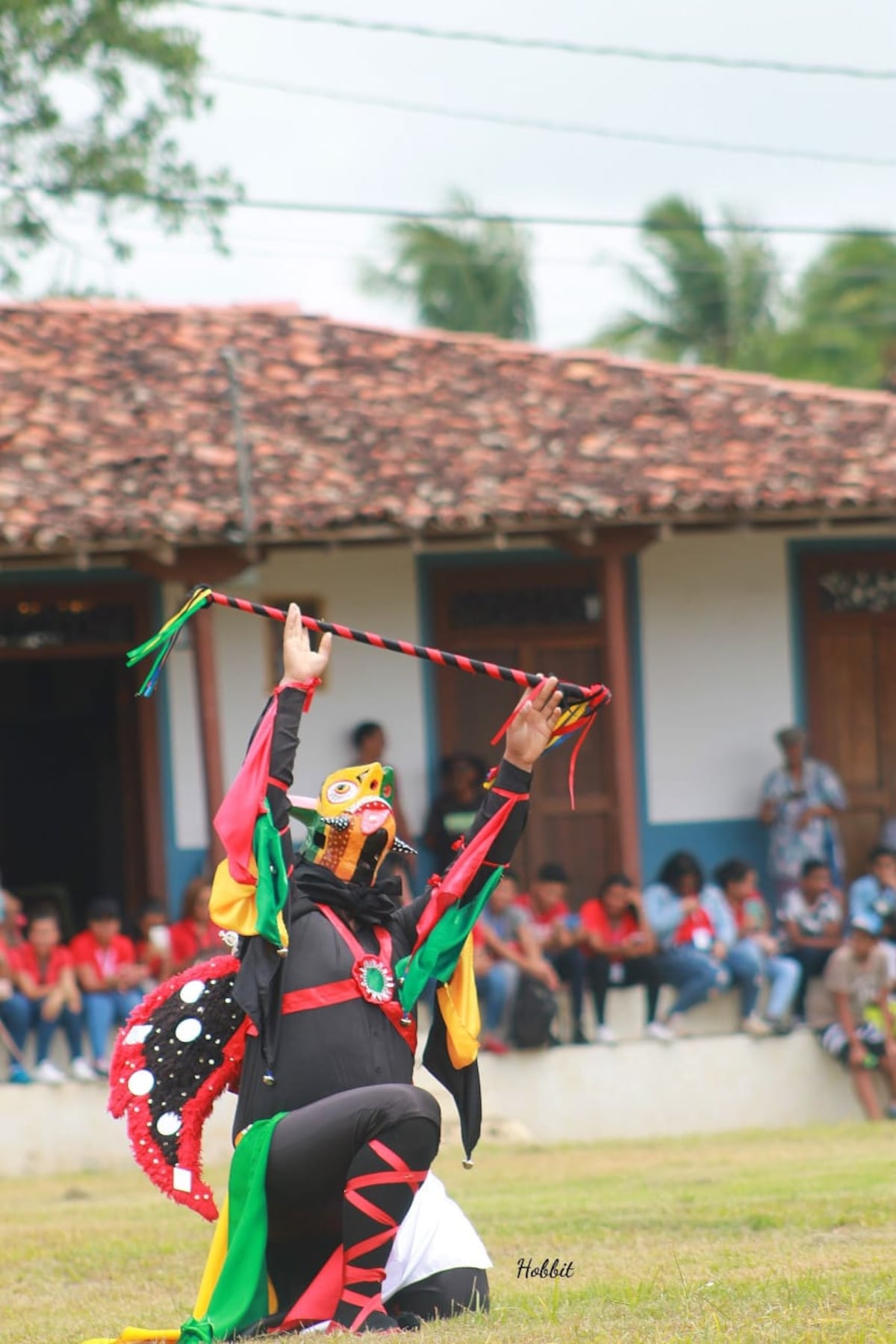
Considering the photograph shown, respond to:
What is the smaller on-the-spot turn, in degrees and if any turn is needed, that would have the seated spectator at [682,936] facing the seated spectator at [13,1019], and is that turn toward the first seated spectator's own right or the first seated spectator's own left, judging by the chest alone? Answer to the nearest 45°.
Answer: approximately 135° to the first seated spectator's own right

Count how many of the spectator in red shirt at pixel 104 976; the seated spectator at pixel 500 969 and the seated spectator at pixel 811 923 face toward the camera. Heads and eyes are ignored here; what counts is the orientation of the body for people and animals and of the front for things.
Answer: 3

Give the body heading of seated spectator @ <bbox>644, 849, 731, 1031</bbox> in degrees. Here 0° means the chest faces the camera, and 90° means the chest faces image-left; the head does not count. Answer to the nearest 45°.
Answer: approximately 315°

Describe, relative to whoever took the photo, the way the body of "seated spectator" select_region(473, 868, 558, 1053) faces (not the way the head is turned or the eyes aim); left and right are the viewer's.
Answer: facing the viewer

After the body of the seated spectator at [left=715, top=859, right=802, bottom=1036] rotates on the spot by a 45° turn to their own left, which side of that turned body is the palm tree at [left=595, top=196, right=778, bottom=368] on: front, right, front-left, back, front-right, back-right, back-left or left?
left

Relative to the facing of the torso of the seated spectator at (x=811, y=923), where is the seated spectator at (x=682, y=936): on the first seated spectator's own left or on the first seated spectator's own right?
on the first seated spectator's own right

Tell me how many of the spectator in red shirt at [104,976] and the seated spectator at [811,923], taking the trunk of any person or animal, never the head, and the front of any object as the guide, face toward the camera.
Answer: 2

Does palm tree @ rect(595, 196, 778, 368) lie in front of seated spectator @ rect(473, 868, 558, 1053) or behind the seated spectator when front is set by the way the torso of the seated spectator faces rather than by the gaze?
behind

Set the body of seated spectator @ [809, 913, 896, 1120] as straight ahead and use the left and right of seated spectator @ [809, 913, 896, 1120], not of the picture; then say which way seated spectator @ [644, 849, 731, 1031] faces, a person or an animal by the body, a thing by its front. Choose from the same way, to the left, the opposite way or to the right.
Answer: the same way

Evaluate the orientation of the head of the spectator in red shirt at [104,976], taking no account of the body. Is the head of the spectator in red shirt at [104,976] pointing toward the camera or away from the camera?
toward the camera

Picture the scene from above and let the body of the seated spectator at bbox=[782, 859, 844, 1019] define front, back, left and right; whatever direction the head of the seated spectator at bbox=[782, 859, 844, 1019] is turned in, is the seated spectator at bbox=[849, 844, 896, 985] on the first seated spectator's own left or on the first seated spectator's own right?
on the first seated spectator's own left

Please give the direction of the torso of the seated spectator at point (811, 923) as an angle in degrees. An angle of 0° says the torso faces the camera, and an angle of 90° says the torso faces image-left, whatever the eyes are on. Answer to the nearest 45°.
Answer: approximately 0°

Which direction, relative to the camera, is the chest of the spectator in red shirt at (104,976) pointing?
toward the camera

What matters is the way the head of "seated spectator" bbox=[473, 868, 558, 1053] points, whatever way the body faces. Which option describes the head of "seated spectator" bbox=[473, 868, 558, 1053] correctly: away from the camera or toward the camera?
toward the camera

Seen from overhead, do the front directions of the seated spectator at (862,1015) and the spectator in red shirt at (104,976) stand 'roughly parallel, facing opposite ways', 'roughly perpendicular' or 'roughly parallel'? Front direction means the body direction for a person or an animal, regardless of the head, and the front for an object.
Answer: roughly parallel

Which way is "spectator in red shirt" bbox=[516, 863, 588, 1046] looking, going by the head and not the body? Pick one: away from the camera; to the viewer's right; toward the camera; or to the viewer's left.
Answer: toward the camera
